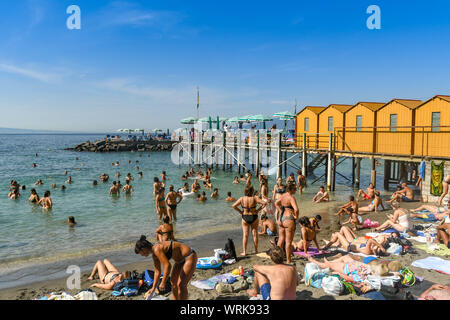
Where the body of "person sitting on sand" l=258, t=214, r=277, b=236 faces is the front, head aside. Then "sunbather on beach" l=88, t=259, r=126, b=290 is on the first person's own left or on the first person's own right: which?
on the first person's own left

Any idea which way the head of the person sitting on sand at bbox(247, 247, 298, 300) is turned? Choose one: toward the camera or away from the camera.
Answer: away from the camera

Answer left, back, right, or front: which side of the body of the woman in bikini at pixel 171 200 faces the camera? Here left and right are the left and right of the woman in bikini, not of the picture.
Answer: back
